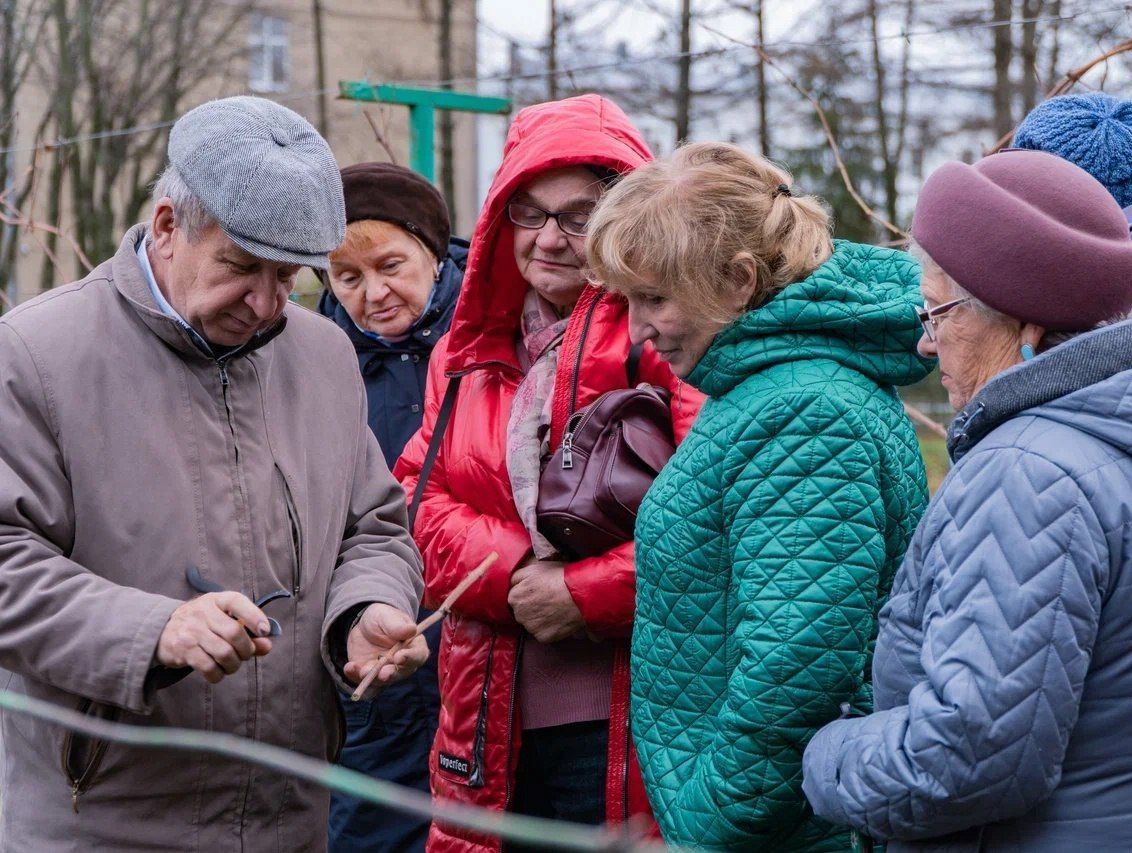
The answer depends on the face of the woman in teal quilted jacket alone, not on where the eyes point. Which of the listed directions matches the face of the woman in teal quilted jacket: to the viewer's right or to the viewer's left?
to the viewer's left

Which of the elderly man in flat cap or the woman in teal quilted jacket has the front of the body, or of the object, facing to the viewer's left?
the woman in teal quilted jacket

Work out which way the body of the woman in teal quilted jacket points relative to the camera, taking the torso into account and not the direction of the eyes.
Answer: to the viewer's left

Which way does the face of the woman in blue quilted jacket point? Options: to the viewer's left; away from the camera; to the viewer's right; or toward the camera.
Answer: to the viewer's left

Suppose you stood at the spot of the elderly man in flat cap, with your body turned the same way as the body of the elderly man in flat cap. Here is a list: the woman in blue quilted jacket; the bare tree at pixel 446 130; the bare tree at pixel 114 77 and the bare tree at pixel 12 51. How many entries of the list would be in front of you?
1

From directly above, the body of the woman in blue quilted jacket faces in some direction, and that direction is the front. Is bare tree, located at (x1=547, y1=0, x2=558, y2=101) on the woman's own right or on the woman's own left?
on the woman's own right

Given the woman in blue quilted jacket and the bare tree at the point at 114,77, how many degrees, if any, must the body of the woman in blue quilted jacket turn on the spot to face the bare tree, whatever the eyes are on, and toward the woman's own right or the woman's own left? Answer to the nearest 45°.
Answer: approximately 45° to the woman's own right

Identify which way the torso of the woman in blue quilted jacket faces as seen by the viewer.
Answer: to the viewer's left

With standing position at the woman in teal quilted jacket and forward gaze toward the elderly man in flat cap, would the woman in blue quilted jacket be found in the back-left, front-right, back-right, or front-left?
back-left

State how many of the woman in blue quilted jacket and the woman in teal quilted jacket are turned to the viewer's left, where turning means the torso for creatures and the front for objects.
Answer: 2

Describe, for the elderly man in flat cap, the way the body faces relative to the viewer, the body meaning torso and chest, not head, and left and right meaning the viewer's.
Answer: facing the viewer and to the right of the viewer
